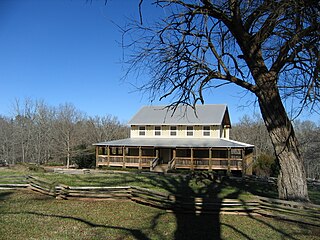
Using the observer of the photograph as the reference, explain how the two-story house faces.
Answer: facing the viewer
